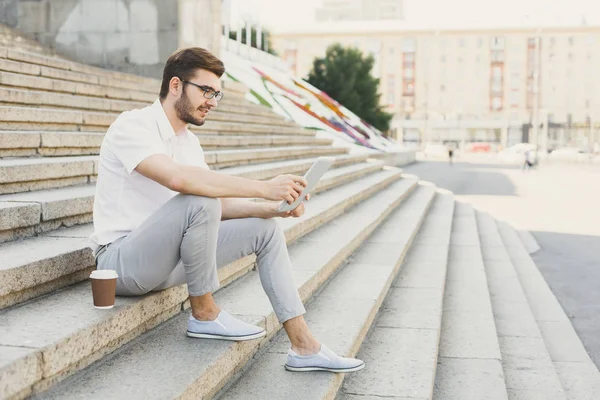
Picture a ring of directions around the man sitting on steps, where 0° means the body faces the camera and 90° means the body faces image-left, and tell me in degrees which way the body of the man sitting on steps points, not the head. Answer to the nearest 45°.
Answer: approximately 270°

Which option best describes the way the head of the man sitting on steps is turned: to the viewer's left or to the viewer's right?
to the viewer's right
